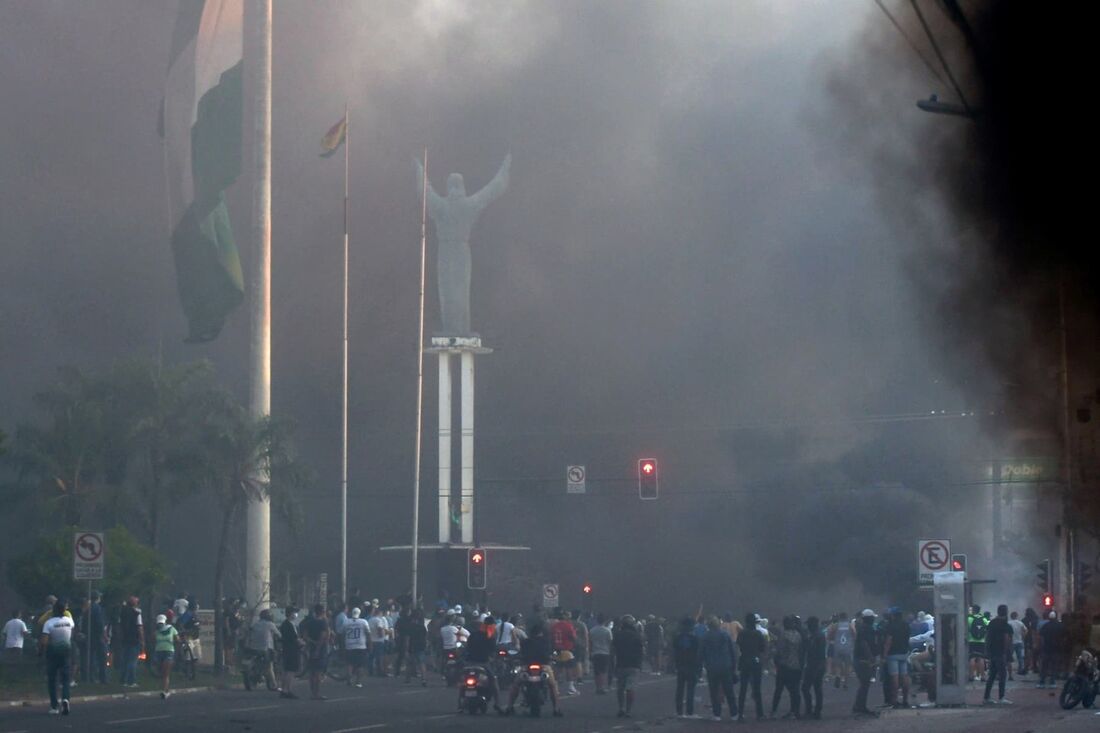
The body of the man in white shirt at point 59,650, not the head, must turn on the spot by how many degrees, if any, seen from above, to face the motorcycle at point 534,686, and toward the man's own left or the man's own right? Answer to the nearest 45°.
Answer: approximately 90° to the man's own right

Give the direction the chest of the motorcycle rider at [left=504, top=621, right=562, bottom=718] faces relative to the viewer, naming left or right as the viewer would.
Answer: facing away from the viewer

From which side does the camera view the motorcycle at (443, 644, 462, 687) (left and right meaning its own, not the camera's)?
back

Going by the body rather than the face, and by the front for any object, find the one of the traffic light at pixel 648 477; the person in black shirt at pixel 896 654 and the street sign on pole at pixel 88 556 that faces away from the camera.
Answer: the person in black shirt

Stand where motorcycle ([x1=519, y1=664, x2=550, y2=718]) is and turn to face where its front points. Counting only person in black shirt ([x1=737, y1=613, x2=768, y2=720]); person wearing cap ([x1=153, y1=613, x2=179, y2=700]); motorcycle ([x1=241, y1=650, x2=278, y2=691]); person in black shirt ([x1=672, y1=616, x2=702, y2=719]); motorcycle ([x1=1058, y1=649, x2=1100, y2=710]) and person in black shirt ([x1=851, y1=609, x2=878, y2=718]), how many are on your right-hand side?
4

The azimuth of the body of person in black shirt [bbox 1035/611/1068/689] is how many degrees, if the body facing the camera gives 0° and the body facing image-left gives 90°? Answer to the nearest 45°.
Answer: approximately 180°

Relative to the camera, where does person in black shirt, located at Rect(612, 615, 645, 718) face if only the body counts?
away from the camera

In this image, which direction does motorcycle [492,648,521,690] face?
away from the camera

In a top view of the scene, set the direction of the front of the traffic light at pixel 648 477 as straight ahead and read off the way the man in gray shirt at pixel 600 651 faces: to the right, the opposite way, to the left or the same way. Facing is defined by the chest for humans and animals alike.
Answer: the opposite way

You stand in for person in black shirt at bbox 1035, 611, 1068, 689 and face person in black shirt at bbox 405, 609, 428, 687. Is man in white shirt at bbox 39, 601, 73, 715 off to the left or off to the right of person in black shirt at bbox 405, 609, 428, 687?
left

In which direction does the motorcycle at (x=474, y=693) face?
away from the camera

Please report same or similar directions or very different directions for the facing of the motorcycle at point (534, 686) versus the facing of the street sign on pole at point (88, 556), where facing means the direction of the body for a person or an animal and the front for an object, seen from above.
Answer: very different directions

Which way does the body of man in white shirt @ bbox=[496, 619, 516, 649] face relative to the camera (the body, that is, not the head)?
away from the camera
